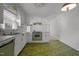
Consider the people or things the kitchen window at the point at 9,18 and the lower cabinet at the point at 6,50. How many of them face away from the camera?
0

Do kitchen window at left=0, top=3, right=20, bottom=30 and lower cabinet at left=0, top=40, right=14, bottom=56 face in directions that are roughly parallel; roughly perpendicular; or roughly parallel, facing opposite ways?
roughly parallel

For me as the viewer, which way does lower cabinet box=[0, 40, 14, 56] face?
facing the viewer and to the right of the viewer
